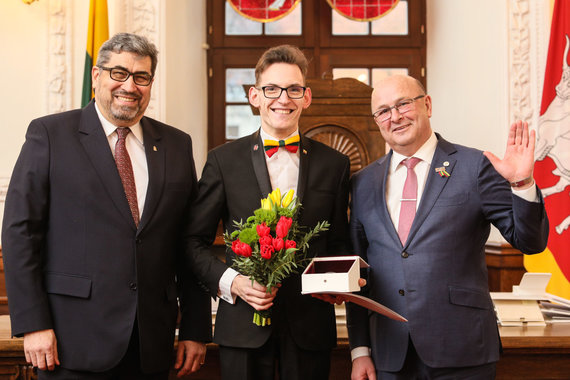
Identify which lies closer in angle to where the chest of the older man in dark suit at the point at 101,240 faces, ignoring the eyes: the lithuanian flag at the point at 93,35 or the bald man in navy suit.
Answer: the bald man in navy suit

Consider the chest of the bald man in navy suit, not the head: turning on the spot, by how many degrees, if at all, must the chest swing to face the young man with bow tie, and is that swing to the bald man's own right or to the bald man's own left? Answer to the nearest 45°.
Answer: approximately 45° to the bald man's own right

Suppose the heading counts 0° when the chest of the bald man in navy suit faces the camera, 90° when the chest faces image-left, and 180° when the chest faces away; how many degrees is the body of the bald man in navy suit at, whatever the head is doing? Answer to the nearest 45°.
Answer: approximately 45°

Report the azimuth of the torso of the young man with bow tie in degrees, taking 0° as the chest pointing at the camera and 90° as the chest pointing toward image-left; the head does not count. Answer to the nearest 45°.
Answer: approximately 0°

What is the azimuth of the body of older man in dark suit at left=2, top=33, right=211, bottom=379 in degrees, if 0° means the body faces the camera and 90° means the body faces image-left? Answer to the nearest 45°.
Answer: approximately 315°

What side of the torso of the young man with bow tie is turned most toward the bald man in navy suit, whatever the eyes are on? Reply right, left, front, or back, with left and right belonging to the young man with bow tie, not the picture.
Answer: left

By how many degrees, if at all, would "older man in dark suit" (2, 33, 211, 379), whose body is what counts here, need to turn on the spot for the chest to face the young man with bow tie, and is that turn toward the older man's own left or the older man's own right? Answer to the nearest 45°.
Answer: approximately 45° to the older man's own left

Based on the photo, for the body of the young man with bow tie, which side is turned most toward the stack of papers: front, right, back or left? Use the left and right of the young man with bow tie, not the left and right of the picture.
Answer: left

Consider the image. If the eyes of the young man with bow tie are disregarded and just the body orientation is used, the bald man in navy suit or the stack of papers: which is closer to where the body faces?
the bald man in navy suit

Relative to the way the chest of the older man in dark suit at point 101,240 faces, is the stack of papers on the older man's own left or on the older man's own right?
on the older man's own left

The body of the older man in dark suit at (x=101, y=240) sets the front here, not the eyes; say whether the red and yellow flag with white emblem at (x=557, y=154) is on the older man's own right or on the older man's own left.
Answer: on the older man's own left
